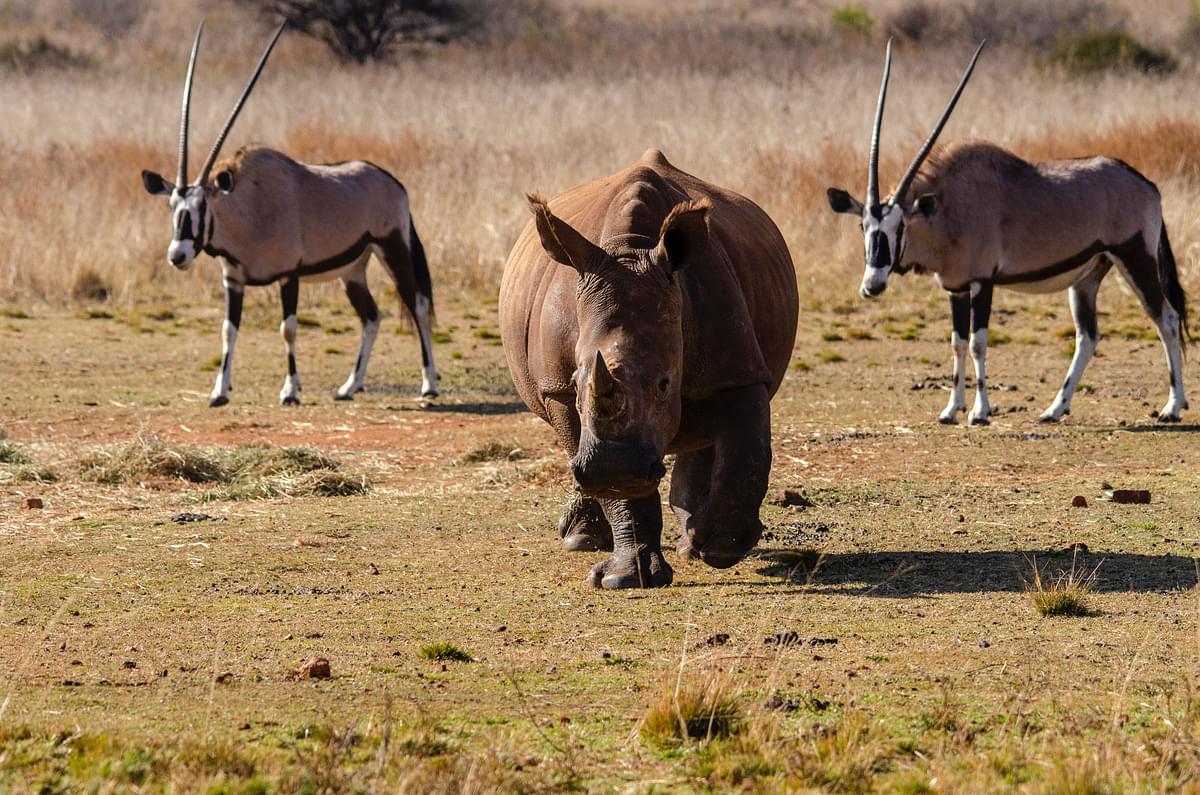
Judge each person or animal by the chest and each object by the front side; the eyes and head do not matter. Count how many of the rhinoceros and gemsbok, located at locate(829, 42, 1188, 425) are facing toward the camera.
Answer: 1

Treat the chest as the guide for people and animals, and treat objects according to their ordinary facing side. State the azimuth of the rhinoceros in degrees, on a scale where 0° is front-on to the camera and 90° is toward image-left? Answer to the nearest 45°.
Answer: approximately 0°

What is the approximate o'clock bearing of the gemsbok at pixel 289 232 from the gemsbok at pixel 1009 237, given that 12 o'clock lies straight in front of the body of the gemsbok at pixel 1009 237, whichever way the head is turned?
the gemsbok at pixel 289 232 is roughly at 12 o'clock from the gemsbok at pixel 1009 237.

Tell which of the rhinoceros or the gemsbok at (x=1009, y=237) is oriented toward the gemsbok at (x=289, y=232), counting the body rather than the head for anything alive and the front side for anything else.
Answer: the gemsbok at (x=1009, y=237)

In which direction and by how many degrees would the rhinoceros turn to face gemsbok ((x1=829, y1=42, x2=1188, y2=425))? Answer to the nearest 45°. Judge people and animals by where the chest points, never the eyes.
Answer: approximately 135° to its left

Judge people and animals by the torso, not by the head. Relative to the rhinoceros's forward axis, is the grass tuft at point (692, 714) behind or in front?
in front

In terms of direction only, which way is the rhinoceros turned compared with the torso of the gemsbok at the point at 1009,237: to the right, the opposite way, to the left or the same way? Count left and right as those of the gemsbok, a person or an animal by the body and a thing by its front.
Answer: to the left

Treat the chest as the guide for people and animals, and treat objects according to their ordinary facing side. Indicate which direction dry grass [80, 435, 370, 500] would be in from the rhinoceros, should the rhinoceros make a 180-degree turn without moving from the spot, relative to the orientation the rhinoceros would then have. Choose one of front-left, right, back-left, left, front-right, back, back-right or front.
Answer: front-left

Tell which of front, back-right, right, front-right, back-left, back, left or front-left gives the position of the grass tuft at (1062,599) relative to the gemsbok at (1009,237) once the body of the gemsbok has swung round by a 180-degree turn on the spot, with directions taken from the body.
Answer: right

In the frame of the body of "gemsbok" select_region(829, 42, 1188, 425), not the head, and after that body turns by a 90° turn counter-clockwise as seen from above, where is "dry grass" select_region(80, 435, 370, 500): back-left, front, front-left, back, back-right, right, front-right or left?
front-right

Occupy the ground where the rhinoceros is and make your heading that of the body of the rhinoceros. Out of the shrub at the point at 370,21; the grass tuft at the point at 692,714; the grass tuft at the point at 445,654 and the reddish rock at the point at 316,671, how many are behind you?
1

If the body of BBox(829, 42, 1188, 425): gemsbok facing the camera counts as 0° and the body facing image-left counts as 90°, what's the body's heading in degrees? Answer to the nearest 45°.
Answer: approximately 90°
